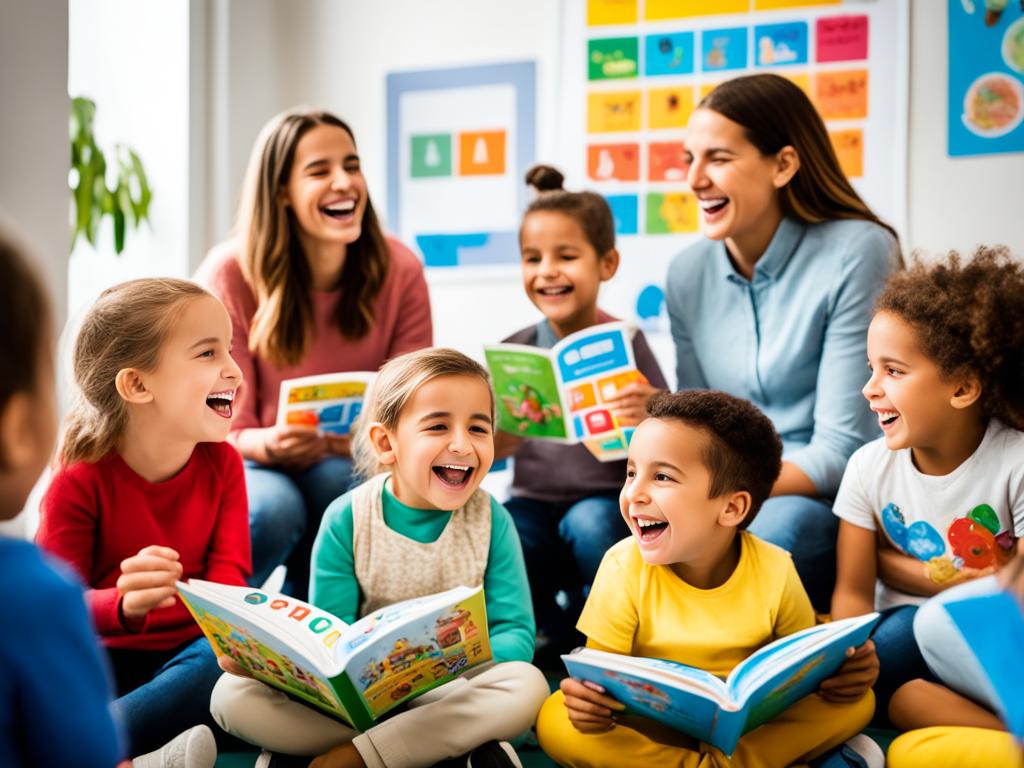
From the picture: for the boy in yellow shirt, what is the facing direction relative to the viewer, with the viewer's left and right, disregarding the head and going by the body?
facing the viewer

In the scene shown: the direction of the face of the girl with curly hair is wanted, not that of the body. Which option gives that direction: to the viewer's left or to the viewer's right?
to the viewer's left

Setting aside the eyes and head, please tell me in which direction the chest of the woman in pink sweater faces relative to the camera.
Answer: toward the camera

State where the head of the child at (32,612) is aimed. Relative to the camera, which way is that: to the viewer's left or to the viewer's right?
to the viewer's right

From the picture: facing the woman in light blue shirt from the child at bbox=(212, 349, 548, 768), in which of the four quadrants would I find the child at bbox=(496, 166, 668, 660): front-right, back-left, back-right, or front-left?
front-left

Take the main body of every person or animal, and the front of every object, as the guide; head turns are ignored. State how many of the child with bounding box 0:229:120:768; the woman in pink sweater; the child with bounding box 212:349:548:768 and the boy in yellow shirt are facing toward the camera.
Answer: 3

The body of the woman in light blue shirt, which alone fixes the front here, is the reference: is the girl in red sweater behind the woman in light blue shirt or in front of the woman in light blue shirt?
in front

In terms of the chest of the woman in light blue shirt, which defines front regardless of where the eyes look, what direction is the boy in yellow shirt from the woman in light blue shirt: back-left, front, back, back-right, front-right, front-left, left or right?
front-left

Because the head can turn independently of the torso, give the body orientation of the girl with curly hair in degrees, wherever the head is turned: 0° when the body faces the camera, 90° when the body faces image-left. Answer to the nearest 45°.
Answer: approximately 45°

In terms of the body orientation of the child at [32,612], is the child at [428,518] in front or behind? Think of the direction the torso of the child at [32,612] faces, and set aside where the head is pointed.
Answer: in front

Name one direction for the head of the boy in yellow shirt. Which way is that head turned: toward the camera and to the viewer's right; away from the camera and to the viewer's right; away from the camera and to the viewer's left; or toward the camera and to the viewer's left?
toward the camera and to the viewer's left

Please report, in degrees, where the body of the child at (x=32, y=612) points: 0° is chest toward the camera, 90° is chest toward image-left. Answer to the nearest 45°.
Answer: approximately 225°
